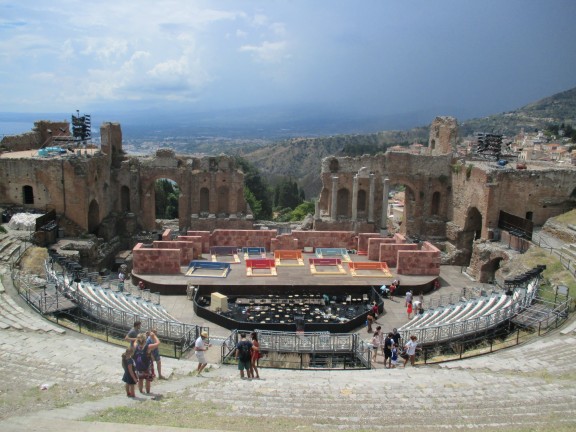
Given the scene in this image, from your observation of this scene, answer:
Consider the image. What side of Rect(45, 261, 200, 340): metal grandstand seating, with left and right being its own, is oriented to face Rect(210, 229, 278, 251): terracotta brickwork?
front

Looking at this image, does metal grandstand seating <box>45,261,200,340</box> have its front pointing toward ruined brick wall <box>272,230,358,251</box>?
yes

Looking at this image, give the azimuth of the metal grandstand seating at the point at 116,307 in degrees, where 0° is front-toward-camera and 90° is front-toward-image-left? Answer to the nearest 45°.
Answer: approximately 225°

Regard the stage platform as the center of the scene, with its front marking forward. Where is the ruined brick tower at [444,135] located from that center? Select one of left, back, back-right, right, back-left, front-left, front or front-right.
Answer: back-left

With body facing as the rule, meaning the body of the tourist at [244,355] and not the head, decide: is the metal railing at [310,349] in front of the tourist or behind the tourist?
in front

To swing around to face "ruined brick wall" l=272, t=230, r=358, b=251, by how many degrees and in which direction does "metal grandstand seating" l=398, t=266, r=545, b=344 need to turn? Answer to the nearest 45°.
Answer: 0° — it already faces it

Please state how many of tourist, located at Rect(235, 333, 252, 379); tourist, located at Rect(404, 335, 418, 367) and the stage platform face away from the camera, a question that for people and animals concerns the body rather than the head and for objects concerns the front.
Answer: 1

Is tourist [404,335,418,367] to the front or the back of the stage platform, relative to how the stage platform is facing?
to the front

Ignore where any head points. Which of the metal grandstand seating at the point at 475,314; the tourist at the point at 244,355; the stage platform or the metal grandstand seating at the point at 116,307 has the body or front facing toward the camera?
the stage platform

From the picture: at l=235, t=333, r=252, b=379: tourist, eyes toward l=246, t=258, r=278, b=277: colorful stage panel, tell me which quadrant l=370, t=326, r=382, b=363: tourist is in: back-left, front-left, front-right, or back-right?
front-right

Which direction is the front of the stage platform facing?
toward the camera

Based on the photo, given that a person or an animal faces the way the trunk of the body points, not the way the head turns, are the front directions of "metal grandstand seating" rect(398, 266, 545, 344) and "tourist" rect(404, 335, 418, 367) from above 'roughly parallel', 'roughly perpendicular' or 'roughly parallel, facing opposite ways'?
roughly perpendicular

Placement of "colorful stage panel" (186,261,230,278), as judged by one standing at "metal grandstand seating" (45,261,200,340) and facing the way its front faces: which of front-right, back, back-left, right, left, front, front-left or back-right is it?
front

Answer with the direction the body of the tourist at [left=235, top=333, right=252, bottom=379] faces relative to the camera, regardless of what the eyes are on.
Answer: away from the camera

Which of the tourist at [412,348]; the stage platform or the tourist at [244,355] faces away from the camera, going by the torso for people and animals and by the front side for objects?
the tourist at [244,355]

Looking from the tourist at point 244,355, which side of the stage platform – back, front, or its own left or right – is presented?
front

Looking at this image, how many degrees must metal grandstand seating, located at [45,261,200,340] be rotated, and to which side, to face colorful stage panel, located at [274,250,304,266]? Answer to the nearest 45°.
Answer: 0° — it already faces it

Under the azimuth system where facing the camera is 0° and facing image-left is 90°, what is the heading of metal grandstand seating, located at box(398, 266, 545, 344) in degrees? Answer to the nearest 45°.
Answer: approximately 135°

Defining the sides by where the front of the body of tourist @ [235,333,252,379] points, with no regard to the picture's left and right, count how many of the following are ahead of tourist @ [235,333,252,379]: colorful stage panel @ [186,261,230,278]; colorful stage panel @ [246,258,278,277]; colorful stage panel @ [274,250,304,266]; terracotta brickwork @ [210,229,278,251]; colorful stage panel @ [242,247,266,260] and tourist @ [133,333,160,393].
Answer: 5
